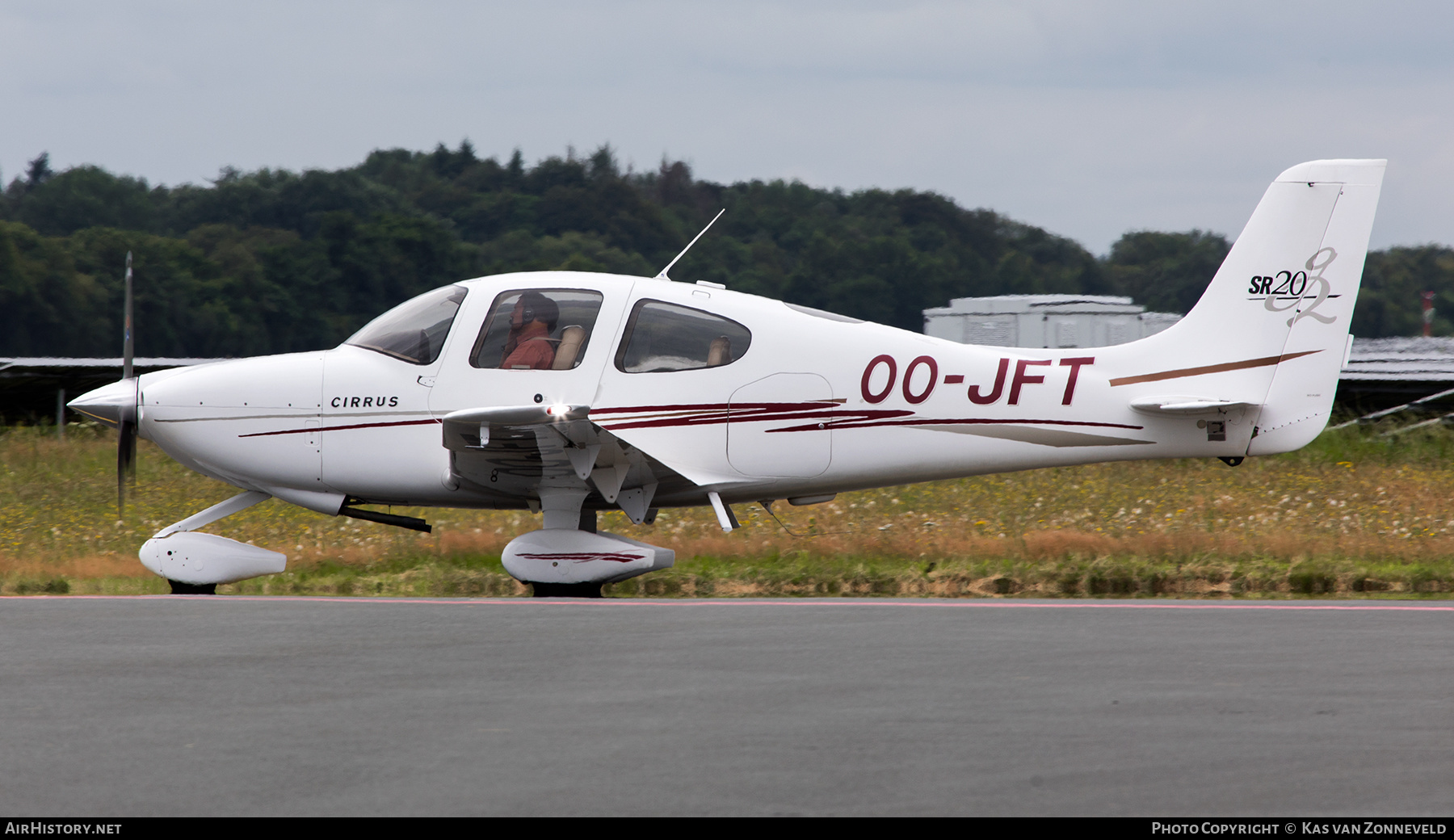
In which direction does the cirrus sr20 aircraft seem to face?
to the viewer's left

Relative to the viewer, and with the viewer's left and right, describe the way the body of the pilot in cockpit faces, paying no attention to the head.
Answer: facing to the left of the viewer

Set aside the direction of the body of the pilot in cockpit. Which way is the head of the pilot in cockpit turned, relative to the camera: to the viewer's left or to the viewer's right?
to the viewer's left
